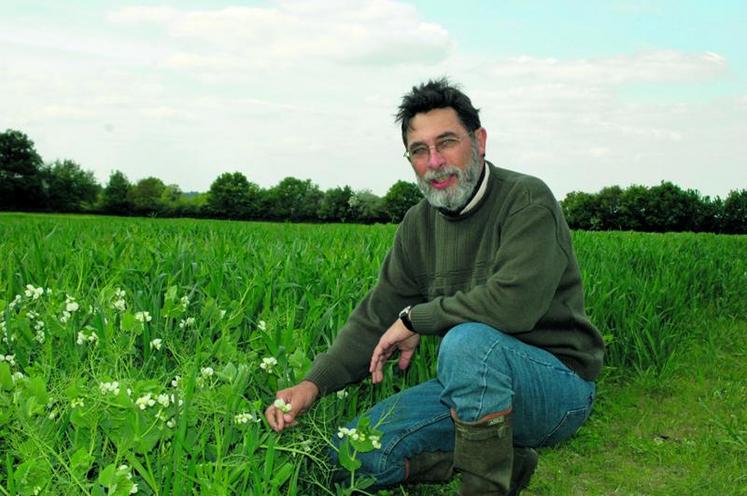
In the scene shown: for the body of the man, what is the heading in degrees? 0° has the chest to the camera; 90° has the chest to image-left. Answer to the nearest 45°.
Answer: approximately 45°

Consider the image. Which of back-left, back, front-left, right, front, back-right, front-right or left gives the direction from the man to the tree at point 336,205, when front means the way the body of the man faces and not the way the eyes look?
back-right

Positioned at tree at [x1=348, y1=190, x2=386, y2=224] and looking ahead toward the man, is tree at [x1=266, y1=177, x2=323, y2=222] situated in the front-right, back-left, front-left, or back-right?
back-right

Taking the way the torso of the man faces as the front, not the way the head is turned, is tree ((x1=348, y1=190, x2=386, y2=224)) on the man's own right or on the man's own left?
on the man's own right

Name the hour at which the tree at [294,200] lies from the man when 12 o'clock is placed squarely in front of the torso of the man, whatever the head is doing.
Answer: The tree is roughly at 4 o'clock from the man.

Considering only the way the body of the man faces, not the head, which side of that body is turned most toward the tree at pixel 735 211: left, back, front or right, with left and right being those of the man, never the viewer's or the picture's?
back

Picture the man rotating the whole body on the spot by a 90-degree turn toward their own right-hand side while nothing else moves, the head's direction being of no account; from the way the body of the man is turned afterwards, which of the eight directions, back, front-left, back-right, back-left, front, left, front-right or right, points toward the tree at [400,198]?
front-right
